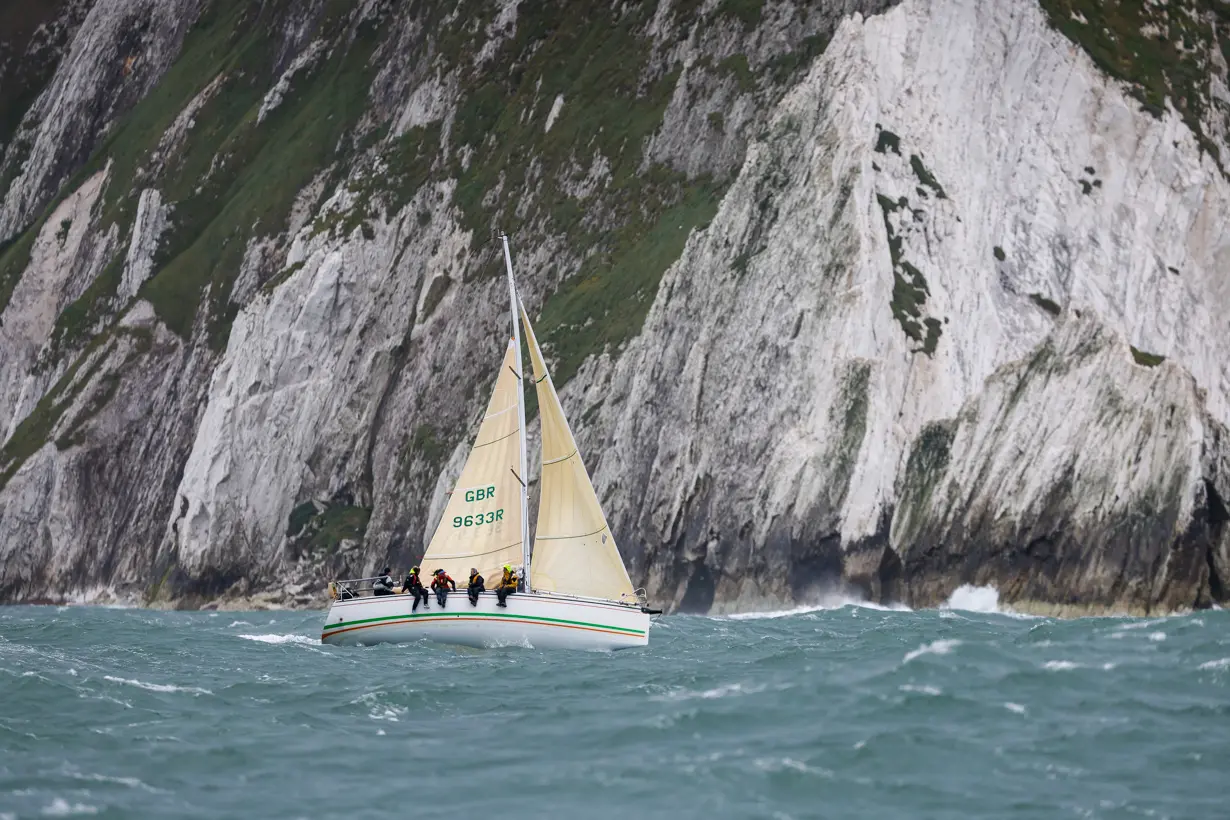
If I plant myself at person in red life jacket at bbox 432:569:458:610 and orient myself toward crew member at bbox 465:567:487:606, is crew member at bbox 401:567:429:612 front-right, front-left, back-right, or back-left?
back-right

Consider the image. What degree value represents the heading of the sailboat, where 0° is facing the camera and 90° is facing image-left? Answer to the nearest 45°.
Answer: approximately 270°
